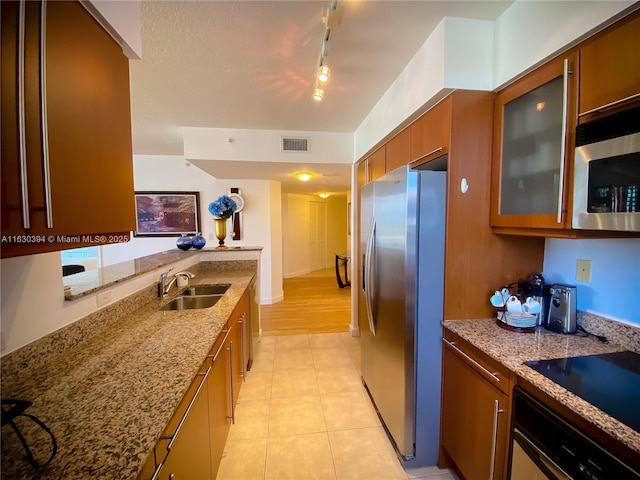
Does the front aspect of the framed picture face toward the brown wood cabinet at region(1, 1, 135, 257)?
yes

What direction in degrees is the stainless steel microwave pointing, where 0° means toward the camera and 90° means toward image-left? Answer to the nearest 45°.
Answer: approximately 45°

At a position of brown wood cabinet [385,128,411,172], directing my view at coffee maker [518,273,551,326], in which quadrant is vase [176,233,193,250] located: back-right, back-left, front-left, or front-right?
back-right

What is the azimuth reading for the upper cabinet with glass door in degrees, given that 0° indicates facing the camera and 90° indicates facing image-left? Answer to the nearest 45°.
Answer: approximately 45°

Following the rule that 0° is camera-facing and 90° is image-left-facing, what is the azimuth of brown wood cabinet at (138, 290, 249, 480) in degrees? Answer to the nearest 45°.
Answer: approximately 270°

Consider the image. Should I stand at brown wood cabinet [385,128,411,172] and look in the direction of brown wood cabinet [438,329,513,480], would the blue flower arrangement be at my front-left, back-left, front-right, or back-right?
back-right

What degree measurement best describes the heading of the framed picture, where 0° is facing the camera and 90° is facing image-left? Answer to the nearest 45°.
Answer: approximately 0°

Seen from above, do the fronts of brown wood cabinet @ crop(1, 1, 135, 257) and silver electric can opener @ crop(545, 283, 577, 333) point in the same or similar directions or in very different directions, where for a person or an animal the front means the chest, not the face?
very different directions

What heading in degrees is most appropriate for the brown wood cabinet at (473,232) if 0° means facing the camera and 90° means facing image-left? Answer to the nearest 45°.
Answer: approximately 90°
